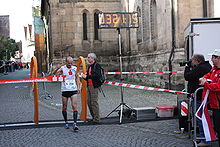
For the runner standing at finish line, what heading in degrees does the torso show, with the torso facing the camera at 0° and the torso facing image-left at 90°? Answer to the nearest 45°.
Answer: approximately 0°

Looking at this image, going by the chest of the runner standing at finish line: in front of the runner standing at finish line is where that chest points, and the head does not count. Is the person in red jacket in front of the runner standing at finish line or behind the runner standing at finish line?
in front

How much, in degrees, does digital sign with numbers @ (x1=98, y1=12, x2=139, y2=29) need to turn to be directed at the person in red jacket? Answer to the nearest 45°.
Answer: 0° — it already faces them

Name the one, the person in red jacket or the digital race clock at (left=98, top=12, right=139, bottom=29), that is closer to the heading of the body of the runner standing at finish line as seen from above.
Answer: the person in red jacket

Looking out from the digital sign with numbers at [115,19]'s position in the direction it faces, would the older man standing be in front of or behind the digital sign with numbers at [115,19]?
in front
